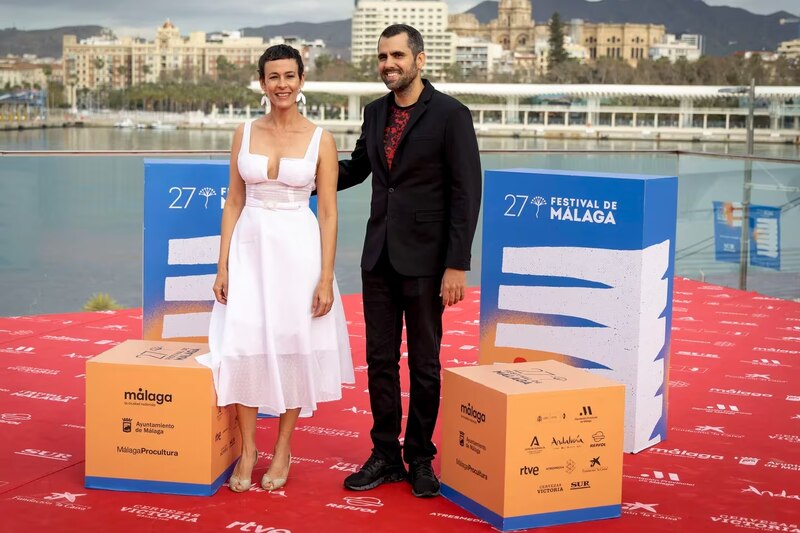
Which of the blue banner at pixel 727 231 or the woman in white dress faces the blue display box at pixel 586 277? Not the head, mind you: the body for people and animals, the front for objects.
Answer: the blue banner at pixel 727 231

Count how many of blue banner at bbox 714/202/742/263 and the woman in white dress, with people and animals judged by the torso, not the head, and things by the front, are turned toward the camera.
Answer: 2

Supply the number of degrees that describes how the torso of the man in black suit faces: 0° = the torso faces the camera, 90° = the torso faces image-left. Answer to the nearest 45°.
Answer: approximately 45°

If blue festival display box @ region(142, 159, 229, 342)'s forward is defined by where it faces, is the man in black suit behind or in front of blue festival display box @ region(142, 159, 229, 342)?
in front

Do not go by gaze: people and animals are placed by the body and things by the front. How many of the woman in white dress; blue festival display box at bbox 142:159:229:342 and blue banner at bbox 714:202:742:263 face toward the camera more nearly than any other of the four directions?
3

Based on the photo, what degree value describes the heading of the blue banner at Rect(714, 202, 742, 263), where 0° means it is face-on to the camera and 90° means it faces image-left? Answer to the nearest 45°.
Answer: approximately 0°

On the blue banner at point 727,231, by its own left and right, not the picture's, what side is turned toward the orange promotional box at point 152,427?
front

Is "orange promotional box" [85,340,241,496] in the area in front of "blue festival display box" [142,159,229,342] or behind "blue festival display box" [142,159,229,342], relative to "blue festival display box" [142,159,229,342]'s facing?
in front
